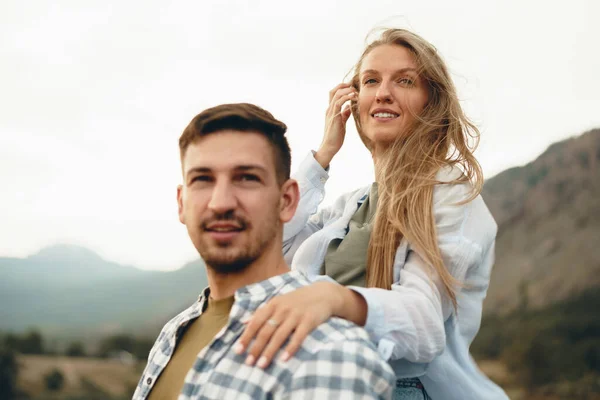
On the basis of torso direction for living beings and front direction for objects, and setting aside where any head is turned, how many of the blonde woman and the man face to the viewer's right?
0

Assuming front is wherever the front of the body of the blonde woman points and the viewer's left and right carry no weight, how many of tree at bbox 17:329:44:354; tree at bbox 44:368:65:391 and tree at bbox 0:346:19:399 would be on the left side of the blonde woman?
0

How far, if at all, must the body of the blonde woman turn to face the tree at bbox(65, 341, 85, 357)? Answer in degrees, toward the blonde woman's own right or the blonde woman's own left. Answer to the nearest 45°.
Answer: approximately 90° to the blonde woman's own right

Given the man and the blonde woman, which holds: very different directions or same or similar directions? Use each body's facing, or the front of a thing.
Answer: same or similar directions

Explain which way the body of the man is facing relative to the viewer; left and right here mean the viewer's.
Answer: facing the viewer and to the left of the viewer

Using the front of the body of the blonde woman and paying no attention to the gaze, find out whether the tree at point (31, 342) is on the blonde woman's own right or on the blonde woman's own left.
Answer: on the blonde woman's own right

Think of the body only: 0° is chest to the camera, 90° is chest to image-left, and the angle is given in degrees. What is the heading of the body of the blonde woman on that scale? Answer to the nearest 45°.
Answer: approximately 45°

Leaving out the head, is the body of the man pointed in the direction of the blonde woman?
no

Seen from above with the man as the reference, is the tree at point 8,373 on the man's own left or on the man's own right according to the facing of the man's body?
on the man's own right

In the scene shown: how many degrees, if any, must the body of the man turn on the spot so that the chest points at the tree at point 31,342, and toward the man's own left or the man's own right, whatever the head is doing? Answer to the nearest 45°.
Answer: approximately 135° to the man's own right

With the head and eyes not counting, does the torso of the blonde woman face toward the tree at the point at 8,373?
no

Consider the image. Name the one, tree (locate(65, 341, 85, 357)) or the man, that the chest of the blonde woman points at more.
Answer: the man

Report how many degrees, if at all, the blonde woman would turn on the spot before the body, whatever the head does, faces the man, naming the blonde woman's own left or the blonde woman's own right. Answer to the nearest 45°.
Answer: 0° — they already face them

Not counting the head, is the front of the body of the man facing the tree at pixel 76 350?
no

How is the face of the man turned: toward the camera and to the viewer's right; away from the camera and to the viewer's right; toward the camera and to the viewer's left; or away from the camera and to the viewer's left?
toward the camera and to the viewer's left
